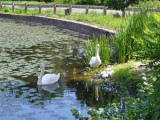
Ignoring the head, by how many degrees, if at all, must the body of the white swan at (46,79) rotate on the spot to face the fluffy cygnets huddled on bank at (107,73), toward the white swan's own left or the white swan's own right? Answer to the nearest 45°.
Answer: approximately 180°

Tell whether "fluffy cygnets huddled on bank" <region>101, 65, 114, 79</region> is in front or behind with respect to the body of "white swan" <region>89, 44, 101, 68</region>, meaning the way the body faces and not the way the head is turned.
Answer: in front

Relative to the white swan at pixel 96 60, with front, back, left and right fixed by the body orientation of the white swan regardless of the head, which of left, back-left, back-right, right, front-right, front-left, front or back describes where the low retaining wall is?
back-left

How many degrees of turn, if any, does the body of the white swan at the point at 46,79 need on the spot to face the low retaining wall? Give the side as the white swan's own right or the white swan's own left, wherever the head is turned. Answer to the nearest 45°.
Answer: approximately 90° to the white swan's own right

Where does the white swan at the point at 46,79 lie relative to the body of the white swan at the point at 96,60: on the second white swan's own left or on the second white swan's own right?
on the second white swan's own right

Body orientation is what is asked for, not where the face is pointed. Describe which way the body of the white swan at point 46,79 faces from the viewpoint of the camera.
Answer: to the viewer's left

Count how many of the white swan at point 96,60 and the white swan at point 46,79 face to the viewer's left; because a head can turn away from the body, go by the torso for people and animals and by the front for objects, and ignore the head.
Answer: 1

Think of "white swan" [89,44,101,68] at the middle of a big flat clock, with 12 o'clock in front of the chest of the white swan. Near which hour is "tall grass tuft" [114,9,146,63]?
The tall grass tuft is roughly at 9 o'clock from the white swan.

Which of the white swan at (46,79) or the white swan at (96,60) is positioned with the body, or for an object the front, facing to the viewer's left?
the white swan at (46,79)

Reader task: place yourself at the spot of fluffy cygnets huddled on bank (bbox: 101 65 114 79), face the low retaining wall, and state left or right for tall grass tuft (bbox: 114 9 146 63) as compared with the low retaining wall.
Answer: right
